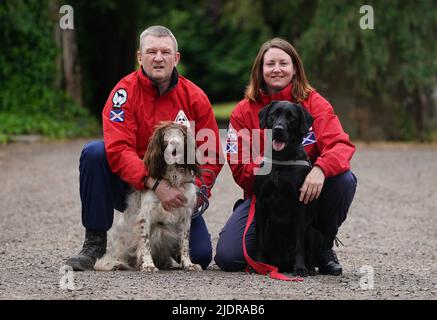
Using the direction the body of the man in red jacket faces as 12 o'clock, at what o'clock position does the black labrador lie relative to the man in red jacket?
The black labrador is roughly at 10 o'clock from the man in red jacket.

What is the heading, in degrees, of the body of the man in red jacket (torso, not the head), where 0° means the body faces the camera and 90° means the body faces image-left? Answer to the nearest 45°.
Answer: approximately 0°

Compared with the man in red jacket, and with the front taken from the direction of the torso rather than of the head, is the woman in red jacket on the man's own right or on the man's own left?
on the man's own left

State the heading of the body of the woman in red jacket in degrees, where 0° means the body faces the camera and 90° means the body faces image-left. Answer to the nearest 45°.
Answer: approximately 0°

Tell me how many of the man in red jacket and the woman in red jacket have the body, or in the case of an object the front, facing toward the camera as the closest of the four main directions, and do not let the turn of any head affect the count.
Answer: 2
